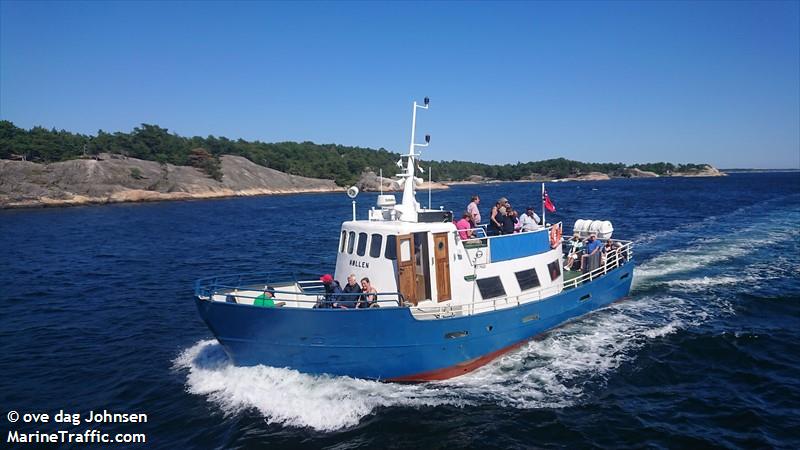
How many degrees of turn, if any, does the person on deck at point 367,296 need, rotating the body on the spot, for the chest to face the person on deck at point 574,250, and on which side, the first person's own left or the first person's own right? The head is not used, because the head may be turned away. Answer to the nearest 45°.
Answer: approximately 180°

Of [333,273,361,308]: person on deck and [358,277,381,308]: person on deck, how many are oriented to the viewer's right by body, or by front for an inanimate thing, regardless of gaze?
0

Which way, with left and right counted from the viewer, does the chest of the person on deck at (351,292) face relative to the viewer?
facing the viewer and to the left of the viewer

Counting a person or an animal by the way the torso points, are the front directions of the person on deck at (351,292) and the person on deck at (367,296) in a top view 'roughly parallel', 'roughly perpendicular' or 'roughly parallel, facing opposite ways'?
roughly parallel

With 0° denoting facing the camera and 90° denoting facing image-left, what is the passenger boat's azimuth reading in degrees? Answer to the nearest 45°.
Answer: approximately 45°

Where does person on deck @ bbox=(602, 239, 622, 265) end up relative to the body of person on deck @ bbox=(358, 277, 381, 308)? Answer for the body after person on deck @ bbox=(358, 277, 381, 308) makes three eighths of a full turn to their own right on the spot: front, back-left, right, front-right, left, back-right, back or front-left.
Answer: front-right

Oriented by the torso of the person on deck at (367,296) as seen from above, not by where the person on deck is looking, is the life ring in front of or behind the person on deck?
behind

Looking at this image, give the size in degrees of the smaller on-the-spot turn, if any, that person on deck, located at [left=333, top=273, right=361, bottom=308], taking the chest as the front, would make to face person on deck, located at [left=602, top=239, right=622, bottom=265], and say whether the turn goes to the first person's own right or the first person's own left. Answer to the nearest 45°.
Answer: approximately 180°

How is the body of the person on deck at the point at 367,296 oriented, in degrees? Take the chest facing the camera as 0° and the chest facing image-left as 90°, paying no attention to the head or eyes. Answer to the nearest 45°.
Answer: approximately 45°

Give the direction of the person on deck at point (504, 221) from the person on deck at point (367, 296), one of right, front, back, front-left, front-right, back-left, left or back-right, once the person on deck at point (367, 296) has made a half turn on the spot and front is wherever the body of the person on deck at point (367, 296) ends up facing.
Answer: front

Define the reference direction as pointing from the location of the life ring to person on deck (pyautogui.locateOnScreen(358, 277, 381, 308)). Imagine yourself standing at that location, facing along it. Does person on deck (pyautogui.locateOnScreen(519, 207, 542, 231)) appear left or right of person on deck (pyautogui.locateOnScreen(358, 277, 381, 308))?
right

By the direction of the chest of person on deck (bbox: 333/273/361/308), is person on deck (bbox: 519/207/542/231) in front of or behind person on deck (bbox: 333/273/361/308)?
behind
